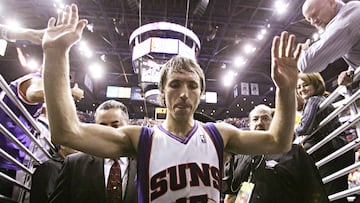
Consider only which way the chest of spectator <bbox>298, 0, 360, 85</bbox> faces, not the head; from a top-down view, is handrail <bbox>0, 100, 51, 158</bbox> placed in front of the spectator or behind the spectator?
in front

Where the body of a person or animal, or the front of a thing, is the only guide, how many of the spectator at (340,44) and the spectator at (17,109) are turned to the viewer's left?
1

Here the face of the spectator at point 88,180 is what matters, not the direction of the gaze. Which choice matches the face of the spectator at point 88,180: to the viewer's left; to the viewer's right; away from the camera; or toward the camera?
toward the camera

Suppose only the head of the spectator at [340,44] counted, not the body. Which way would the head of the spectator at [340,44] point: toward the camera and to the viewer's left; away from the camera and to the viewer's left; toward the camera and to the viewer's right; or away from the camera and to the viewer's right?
toward the camera and to the viewer's left

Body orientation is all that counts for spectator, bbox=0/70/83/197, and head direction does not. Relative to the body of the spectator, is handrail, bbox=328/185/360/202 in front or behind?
in front

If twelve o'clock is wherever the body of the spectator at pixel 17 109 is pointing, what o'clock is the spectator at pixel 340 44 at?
the spectator at pixel 340 44 is roughly at 1 o'clock from the spectator at pixel 17 109.

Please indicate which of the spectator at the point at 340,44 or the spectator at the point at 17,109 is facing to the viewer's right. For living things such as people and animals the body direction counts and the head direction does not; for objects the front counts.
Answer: the spectator at the point at 17,109

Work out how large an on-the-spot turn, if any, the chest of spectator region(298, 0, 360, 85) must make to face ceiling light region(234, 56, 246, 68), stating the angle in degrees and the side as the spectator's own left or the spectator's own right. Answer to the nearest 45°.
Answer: approximately 90° to the spectator's own right

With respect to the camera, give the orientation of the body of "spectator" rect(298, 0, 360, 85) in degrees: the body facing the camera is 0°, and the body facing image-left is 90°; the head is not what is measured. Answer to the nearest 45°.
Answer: approximately 90°

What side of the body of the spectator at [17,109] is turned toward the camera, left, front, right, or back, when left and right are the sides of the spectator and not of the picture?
right

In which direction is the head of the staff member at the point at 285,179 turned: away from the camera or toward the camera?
toward the camera
